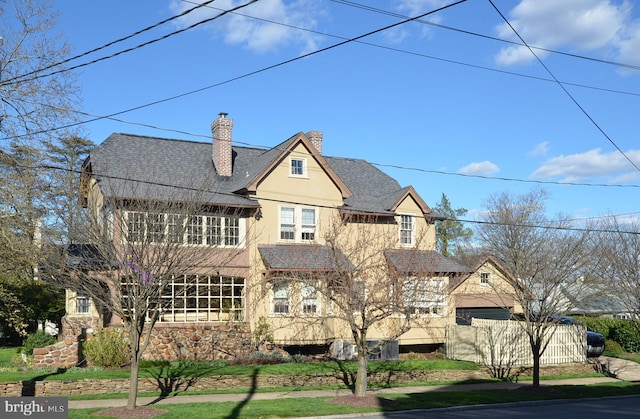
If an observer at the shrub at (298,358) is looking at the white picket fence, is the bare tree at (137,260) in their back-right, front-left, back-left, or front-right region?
back-right
